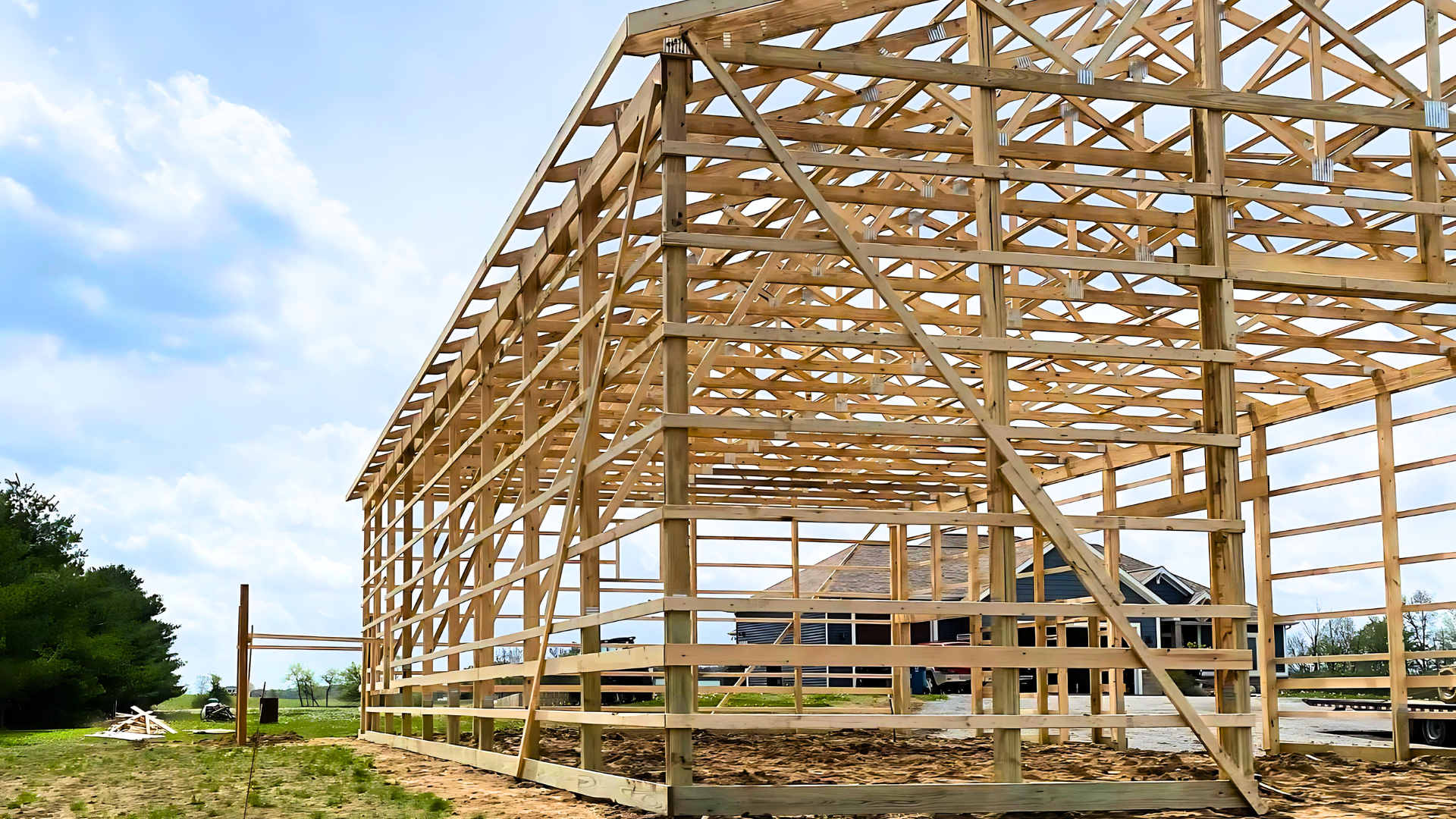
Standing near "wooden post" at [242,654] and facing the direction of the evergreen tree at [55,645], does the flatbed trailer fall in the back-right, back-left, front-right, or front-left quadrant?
back-right
